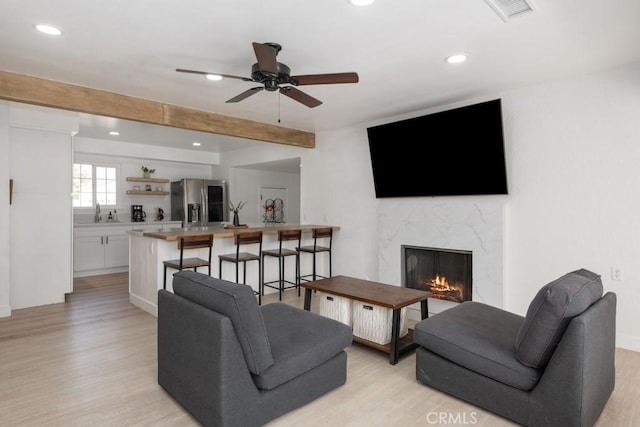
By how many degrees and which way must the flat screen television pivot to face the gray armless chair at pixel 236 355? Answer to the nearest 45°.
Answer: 0° — it already faces it

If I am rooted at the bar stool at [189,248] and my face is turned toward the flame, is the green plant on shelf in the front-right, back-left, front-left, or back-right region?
back-left

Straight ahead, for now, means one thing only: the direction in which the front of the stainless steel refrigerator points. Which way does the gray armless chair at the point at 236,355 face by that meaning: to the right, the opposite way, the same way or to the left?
to the left

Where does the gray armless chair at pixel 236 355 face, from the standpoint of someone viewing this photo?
facing away from the viewer and to the right of the viewer

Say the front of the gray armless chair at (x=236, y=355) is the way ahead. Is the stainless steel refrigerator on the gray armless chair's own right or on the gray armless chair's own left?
on the gray armless chair's own left

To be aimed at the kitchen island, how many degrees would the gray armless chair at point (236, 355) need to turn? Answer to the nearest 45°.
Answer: approximately 45° to its left

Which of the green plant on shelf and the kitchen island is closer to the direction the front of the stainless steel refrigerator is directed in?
the kitchen island

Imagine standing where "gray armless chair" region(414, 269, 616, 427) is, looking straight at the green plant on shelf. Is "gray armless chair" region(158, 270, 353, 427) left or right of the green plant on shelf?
left

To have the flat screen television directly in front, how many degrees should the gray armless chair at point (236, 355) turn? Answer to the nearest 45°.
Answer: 0° — it already faces it

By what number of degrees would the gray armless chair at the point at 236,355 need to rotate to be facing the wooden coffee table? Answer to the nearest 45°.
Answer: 0° — it already faces it

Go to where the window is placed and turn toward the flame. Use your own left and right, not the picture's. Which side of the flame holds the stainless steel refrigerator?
left
